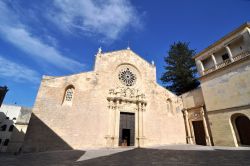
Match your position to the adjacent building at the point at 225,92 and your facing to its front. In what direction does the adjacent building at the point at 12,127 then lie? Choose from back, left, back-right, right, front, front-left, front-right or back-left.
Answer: front-right

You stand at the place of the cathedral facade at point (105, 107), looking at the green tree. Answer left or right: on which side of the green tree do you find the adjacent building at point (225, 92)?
right

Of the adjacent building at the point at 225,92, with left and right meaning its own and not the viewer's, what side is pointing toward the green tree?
right

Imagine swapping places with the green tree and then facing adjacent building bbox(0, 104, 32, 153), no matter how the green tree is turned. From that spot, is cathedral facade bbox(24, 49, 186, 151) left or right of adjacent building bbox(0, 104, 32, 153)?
left

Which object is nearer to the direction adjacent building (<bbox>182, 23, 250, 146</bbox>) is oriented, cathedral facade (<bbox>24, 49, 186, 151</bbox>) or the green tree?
the cathedral facade

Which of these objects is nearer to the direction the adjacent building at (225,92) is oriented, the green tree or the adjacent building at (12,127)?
the adjacent building

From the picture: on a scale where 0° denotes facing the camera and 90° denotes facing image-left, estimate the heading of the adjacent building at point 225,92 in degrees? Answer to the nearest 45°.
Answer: approximately 45°
